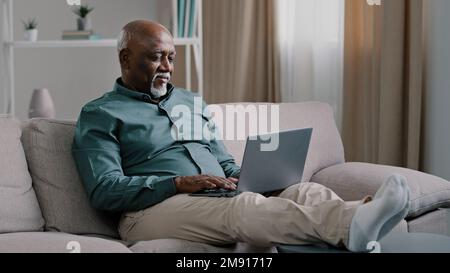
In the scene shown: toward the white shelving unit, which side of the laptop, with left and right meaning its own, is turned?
front

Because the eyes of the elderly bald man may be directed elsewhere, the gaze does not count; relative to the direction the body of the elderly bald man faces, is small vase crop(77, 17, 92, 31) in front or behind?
behind

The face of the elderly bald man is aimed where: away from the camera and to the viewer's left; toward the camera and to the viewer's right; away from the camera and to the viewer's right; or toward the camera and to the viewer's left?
toward the camera and to the viewer's right

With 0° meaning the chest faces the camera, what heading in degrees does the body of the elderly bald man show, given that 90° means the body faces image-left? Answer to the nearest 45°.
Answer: approximately 315°

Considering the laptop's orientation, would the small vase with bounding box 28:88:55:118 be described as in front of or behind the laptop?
in front

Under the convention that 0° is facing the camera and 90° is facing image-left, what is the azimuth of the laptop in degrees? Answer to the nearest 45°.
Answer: approximately 135°

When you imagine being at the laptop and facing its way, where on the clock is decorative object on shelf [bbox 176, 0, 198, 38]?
The decorative object on shelf is roughly at 1 o'clock from the laptop.

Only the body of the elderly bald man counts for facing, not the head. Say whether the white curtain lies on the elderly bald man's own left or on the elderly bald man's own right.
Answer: on the elderly bald man's own left
